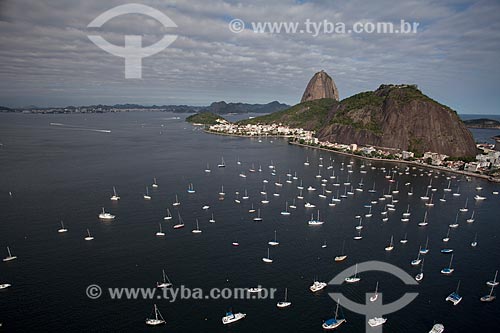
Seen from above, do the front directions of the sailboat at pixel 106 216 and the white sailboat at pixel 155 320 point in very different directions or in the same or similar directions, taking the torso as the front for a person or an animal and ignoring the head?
same or similar directions

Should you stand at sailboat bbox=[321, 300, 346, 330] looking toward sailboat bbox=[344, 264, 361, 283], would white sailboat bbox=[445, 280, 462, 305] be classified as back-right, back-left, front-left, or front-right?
front-right

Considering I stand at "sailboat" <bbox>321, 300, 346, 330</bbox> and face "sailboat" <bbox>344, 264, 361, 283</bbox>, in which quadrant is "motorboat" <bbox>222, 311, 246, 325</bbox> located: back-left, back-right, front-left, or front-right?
back-left
